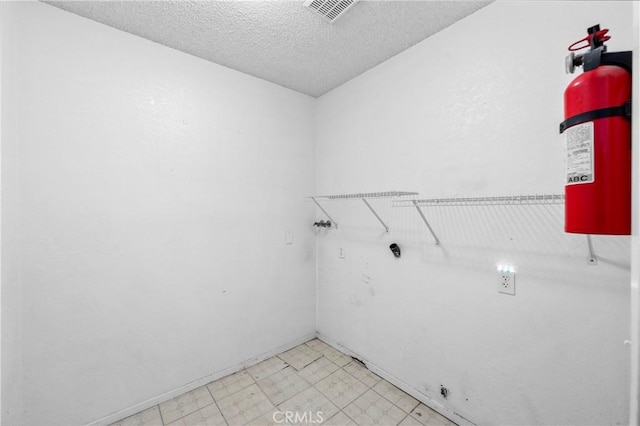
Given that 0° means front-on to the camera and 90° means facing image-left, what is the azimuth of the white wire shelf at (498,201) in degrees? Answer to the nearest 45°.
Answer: approximately 45°

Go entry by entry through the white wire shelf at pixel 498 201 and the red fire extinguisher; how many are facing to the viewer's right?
0

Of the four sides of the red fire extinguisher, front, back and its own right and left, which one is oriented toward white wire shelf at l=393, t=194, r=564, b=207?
right

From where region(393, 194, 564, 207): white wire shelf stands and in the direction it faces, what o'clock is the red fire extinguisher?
The red fire extinguisher is roughly at 10 o'clock from the white wire shelf.

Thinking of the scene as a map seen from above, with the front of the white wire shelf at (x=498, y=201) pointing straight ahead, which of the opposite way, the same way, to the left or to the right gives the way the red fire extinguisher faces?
the same way

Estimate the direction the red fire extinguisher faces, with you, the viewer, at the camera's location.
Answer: facing the viewer and to the left of the viewer
